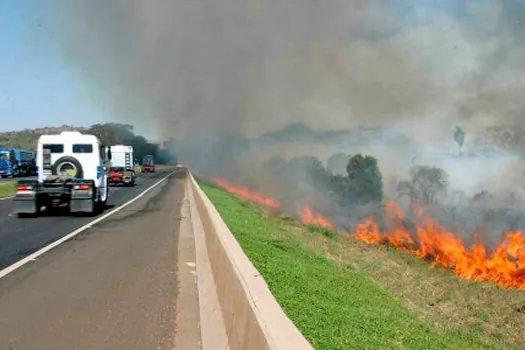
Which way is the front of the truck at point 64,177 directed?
away from the camera
